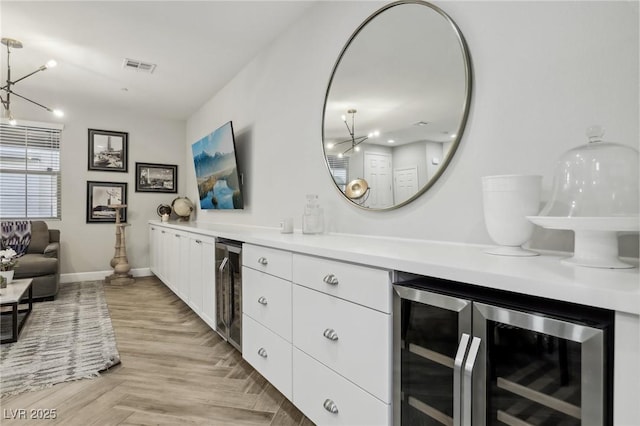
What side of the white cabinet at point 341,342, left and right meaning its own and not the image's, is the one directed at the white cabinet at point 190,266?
right

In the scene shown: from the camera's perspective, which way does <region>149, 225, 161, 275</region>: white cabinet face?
to the viewer's left

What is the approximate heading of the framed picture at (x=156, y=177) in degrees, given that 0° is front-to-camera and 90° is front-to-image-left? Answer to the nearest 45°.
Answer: approximately 0°

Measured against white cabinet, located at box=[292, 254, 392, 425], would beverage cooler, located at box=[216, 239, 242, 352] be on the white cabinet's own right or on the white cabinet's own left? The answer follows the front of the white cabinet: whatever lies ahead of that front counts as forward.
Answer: on the white cabinet's own right

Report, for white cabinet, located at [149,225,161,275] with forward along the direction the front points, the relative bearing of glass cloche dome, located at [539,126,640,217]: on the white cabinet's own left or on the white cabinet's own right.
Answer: on the white cabinet's own left

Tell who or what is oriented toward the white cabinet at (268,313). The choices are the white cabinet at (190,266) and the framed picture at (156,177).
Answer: the framed picture

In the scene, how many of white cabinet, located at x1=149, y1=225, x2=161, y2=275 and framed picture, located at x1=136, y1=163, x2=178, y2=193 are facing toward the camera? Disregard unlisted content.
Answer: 1

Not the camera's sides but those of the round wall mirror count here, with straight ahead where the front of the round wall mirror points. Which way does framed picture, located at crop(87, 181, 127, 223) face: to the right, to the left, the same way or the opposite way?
to the left

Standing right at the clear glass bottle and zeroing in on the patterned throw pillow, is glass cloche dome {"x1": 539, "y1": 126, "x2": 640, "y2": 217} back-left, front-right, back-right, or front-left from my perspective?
back-left

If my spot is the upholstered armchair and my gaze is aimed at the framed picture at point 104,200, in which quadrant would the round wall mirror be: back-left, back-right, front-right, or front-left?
back-right

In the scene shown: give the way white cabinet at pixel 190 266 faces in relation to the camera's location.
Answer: facing to the left of the viewer

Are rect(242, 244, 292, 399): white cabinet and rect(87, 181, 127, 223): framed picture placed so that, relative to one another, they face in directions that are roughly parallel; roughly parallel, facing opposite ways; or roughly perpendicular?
roughly perpendicular
